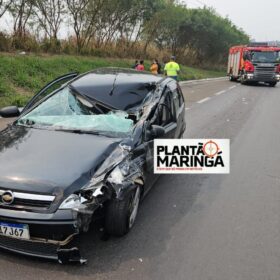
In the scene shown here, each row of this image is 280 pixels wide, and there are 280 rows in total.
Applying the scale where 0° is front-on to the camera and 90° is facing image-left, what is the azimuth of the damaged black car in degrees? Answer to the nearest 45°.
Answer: approximately 45°

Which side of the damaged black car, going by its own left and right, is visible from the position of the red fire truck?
back

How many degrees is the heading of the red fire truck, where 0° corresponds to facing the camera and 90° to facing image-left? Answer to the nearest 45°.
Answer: approximately 0°

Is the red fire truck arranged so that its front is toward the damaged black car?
yes
